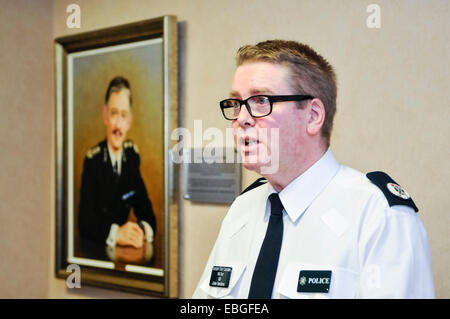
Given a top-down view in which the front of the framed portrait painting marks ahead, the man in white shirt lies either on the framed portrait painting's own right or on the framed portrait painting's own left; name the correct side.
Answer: on the framed portrait painting's own left

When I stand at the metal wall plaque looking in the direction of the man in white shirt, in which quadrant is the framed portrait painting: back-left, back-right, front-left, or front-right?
back-right

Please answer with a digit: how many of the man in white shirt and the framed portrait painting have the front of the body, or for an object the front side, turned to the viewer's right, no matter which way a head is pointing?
0

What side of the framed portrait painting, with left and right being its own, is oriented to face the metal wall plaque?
left

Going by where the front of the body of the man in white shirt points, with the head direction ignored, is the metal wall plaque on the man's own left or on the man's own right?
on the man's own right

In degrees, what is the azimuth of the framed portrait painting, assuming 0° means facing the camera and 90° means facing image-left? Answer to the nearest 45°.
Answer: approximately 45°

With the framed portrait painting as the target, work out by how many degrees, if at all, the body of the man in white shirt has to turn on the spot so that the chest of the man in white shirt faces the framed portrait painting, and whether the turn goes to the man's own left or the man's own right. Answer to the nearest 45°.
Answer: approximately 90° to the man's own right
